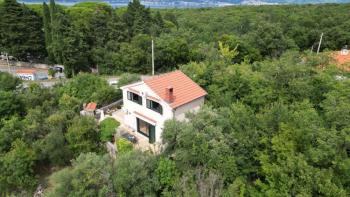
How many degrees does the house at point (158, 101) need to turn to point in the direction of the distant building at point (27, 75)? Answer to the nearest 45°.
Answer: approximately 90° to its right

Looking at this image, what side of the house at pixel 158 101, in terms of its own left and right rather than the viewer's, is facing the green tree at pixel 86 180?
front

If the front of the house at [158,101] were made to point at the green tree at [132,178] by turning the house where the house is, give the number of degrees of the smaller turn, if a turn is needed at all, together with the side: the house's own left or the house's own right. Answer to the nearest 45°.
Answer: approximately 45° to the house's own left

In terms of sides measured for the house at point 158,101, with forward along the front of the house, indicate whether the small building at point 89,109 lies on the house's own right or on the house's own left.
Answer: on the house's own right

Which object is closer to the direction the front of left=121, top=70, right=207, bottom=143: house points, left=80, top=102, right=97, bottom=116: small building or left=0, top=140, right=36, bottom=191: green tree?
the green tree

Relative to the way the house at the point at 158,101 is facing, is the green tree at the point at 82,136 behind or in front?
in front

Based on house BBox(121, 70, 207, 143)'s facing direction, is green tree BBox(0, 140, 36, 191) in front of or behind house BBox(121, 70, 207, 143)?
in front

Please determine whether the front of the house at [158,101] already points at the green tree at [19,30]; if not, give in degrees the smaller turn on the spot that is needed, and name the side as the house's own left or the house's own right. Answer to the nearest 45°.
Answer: approximately 90° to the house's own right

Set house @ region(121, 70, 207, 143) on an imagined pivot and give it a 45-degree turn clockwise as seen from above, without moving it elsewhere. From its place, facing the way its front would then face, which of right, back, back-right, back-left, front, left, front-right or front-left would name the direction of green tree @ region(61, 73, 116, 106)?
front-right

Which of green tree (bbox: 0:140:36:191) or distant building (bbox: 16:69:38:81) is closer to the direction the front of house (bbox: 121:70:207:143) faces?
the green tree

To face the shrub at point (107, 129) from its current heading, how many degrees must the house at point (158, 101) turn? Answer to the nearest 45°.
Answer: approximately 45° to its right
